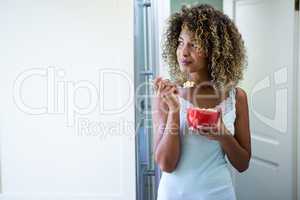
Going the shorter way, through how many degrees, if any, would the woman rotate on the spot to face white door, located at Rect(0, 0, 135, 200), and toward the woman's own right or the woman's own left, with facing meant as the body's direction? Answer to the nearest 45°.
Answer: approximately 135° to the woman's own right

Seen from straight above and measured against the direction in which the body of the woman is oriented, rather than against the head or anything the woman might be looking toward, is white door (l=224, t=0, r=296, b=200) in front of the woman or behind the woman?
behind

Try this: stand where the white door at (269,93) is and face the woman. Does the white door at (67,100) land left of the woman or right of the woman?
right

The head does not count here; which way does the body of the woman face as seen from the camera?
toward the camera

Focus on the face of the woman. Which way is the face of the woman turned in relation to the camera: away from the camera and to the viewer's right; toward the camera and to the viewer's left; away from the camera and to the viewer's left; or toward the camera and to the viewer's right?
toward the camera and to the viewer's left
